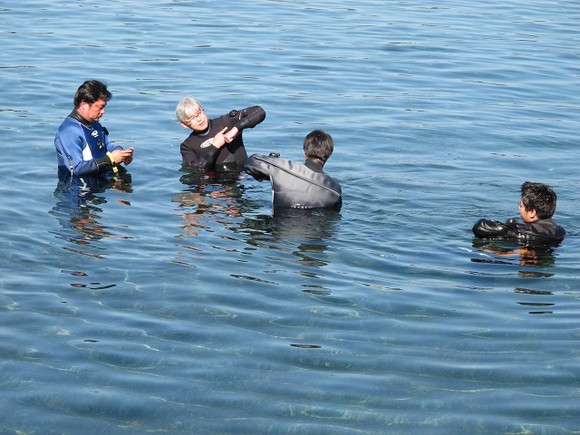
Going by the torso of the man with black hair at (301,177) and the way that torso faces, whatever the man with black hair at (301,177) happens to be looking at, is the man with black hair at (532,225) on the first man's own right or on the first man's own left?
on the first man's own right

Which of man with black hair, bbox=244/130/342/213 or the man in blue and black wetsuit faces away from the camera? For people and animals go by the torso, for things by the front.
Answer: the man with black hair

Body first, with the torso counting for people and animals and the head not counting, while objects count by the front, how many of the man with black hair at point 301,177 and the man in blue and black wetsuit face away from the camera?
1

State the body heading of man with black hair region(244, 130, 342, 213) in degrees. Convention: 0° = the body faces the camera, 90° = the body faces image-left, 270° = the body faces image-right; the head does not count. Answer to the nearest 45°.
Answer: approximately 180°

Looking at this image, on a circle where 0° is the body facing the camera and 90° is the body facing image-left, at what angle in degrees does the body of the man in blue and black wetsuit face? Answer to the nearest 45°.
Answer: approximately 315°

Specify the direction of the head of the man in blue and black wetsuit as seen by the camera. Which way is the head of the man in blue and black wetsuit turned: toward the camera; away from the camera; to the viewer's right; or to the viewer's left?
to the viewer's right
